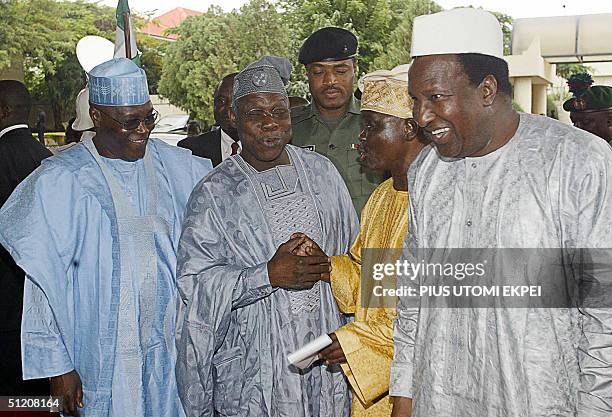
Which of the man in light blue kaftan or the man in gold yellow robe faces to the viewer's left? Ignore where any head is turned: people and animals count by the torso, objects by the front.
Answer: the man in gold yellow robe

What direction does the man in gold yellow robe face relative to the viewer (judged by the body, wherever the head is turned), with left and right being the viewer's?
facing to the left of the viewer

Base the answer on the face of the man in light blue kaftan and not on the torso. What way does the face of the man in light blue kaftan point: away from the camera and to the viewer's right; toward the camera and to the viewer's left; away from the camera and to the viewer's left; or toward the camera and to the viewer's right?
toward the camera and to the viewer's right

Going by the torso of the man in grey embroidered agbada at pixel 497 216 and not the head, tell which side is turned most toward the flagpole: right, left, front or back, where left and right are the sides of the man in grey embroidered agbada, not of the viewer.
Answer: right

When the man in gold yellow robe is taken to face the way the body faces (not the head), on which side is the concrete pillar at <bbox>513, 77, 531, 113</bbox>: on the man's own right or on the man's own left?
on the man's own right

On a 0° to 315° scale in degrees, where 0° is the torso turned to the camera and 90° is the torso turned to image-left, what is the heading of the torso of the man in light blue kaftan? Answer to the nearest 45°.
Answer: approximately 315°

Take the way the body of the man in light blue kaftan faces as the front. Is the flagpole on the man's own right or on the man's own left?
on the man's own left

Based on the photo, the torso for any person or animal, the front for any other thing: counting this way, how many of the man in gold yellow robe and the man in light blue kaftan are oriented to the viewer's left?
1

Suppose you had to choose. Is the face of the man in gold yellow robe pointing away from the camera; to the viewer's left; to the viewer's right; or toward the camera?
to the viewer's left
